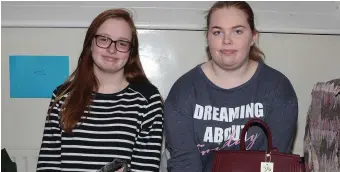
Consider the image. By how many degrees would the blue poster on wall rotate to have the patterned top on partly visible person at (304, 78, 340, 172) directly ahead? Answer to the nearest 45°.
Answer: approximately 45° to its left

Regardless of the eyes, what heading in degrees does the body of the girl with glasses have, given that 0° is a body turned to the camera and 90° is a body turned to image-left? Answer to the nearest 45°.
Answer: approximately 0°

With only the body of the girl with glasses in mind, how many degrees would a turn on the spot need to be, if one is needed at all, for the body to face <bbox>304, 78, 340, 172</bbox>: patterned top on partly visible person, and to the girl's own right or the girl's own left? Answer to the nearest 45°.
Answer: approximately 45° to the girl's own left

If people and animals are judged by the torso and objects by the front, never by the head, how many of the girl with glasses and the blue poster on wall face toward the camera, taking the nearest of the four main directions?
2
